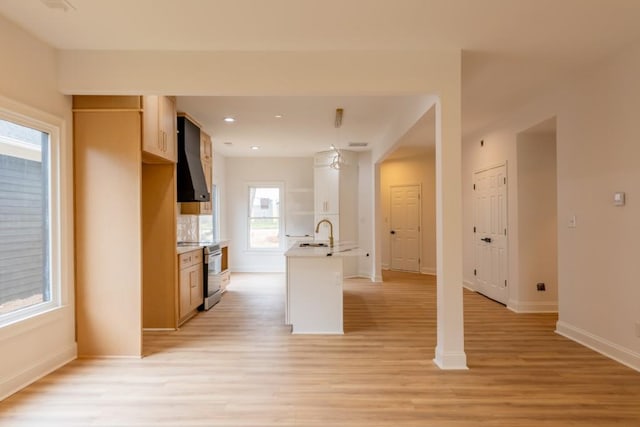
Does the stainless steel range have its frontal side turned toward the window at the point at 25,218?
no

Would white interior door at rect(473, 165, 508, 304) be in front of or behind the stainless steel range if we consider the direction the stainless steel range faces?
in front

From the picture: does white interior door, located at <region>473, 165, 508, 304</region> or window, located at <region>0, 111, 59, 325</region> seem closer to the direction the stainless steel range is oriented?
the white interior door

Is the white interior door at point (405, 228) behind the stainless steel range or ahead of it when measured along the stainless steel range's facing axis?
ahead

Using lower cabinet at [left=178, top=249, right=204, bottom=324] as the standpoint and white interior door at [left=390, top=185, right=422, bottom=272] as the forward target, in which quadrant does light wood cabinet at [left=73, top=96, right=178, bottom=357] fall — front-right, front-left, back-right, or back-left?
back-right

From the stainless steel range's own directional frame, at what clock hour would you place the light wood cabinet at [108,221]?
The light wood cabinet is roughly at 4 o'clock from the stainless steel range.

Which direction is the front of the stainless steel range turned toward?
to the viewer's right

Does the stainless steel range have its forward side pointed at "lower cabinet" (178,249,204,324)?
no

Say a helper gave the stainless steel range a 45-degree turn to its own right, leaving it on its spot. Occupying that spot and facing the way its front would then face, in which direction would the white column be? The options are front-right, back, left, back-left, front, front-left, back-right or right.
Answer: front

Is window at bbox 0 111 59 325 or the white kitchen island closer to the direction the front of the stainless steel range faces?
the white kitchen island
